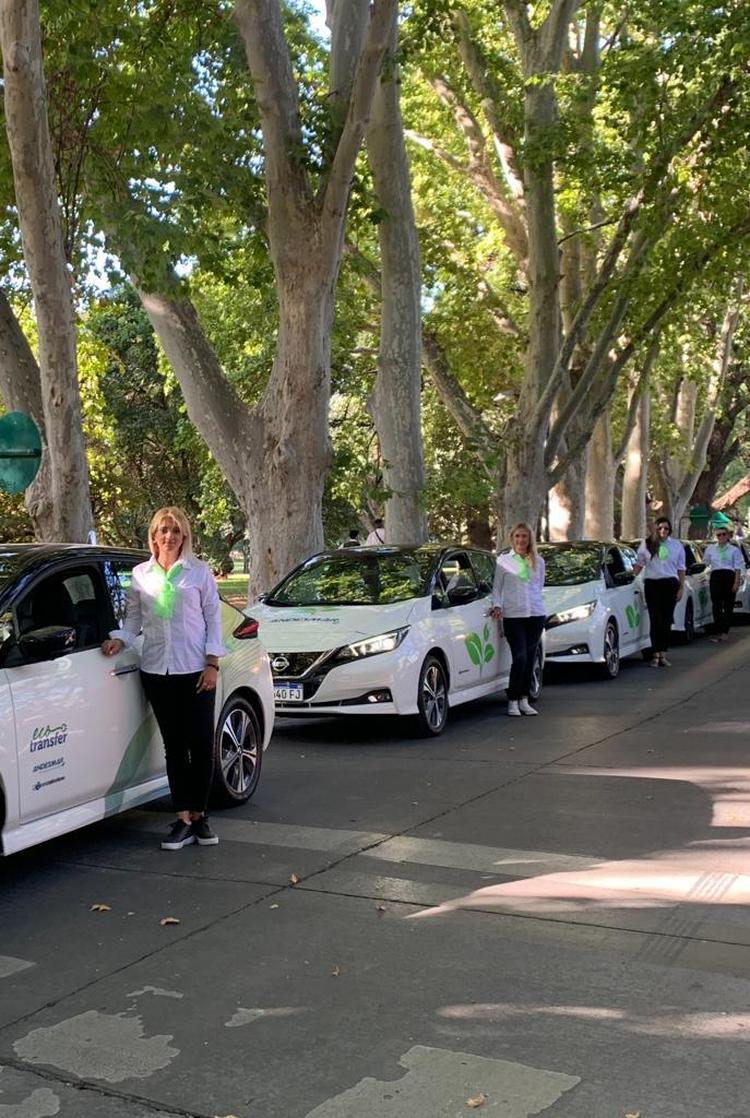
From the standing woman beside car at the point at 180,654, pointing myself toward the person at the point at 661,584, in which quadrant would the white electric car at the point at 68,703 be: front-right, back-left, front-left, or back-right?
back-left

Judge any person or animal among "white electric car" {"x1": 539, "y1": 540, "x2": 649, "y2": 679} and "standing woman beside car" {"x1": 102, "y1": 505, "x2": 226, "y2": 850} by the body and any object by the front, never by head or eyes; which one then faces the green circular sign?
the white electric car

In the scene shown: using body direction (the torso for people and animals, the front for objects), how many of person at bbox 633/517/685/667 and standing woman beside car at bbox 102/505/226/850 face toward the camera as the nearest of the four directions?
2

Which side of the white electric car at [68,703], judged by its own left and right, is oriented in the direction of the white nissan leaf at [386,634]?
back

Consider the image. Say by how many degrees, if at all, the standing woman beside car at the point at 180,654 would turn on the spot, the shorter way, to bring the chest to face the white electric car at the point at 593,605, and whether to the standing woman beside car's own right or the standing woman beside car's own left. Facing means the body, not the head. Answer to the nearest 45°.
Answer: approximately 135° to the standing woman beside car's own left

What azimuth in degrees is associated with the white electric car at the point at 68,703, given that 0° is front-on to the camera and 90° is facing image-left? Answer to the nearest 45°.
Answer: approximately 45°
